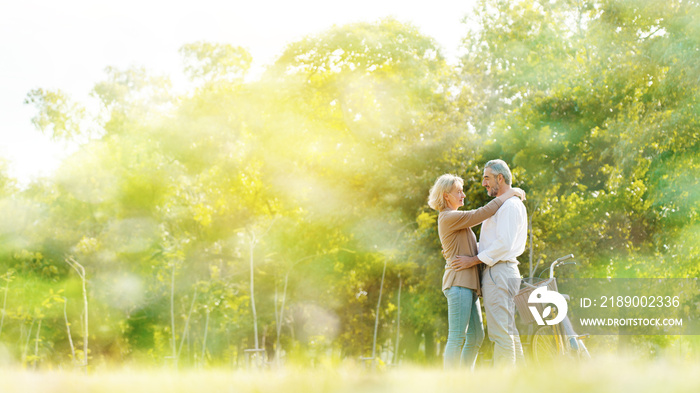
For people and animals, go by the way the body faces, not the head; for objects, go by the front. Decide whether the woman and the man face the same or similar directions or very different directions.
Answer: very different directions

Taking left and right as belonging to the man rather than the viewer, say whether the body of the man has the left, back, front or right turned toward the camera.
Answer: left

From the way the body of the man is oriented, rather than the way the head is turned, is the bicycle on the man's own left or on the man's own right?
on the man's own right

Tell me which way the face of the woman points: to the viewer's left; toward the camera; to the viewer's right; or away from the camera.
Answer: to the viewer's right

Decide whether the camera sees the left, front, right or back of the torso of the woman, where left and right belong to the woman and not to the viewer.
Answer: right
